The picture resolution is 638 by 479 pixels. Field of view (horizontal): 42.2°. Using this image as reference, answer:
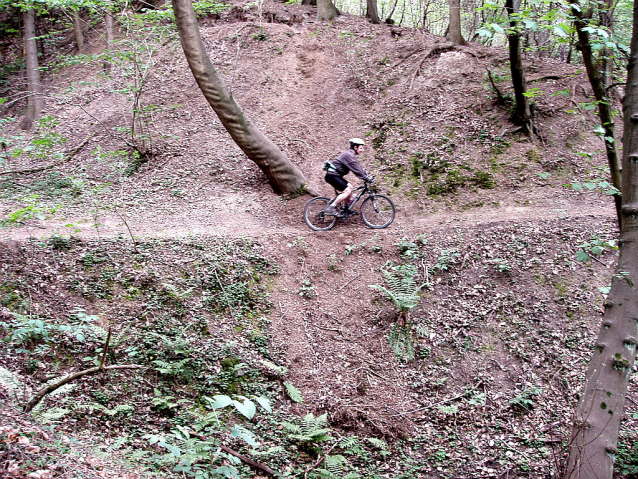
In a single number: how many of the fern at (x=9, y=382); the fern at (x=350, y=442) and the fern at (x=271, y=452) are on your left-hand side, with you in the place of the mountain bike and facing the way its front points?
0

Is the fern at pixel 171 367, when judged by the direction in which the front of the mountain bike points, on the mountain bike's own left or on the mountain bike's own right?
on the mountain bike's own right

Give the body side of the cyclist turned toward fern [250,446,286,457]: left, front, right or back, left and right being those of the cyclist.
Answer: right

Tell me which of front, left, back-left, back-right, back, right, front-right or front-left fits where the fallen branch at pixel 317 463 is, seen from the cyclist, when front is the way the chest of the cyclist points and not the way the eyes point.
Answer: right

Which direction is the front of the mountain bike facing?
to the viewer's right

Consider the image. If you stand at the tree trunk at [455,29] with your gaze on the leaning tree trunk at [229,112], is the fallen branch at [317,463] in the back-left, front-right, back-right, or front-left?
front-left

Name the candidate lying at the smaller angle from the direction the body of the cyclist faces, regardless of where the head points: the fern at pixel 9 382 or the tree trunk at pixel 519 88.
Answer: the tree trunk

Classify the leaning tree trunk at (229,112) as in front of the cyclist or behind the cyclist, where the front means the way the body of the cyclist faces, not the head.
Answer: behind

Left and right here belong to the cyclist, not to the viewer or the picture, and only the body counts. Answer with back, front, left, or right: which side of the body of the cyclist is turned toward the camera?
right

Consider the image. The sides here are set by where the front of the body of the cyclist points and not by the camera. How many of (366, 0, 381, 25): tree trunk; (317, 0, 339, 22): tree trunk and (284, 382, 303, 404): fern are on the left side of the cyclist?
2

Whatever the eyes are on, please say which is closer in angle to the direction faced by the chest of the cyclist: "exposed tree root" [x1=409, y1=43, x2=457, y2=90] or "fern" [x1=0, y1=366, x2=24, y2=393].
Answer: the exposed tree root

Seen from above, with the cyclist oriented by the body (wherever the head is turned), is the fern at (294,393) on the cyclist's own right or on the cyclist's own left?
on the cyclist's own right

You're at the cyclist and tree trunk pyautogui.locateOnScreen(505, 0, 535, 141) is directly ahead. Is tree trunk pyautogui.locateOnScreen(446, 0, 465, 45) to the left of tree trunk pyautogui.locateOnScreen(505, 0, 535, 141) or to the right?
left
